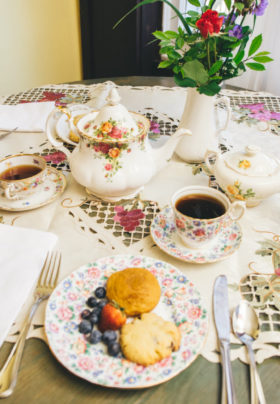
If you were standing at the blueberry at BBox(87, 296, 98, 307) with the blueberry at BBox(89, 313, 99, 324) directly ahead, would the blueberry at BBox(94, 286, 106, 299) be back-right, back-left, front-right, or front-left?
back-left

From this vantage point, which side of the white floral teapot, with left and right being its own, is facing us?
right
